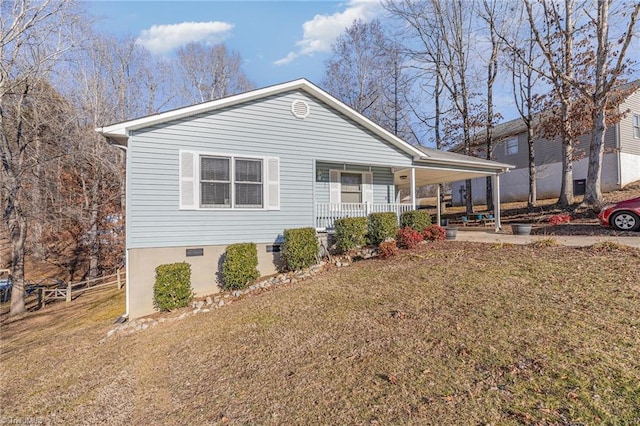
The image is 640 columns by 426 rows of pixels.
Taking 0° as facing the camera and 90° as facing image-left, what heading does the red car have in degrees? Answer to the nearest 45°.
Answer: approximately 90°

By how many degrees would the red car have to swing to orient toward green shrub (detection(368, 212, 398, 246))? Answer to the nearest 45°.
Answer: approximately 45° to its left

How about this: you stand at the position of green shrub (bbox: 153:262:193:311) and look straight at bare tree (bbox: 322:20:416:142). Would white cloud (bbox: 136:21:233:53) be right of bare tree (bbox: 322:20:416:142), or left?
left

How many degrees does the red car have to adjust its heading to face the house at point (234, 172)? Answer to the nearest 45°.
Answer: approximately 45° to its left

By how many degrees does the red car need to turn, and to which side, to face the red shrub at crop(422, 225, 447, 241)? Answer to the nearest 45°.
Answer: approximately 45° to its left

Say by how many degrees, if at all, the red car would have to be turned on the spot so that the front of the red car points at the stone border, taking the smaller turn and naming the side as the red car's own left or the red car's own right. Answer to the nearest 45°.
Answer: approximately 45° to the red car's own left

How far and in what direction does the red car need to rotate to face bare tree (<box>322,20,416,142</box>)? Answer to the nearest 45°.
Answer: approximately 45° to its right

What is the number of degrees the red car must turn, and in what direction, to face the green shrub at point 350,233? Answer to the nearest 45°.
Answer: approximately 45° to its left

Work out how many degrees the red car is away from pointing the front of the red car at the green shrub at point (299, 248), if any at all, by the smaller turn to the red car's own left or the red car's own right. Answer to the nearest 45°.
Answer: approximately 45° to the red car's own left

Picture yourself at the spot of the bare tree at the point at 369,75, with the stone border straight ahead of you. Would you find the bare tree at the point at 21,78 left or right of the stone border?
right
